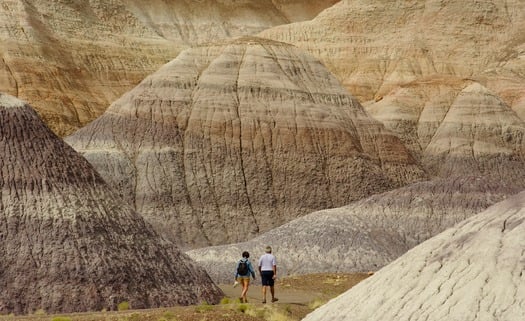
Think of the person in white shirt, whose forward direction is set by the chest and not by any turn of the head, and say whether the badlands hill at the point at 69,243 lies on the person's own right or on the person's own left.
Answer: on the person's own left

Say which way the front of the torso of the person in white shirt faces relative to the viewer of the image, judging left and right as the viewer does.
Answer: facing away from the viewer
